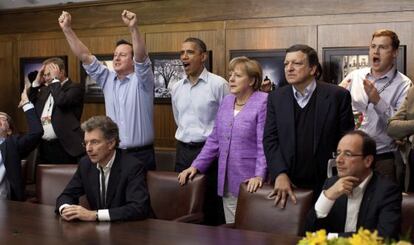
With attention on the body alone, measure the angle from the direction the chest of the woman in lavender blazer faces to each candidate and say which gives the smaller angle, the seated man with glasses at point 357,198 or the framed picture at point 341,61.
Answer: the seated man with glasses

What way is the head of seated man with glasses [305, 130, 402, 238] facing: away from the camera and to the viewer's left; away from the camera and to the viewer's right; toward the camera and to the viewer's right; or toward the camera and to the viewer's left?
toward the camera and to the viewer's left

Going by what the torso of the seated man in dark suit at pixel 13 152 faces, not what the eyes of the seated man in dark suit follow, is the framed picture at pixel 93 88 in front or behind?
behind

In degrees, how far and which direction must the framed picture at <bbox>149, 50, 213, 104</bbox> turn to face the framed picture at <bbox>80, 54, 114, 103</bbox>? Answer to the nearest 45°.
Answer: approximately 135° to its right

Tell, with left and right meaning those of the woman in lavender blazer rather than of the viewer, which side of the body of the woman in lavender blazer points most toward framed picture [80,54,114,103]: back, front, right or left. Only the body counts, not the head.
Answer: right

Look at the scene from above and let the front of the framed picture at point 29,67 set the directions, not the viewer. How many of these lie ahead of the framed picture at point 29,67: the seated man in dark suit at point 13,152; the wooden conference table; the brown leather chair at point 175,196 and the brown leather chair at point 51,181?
4

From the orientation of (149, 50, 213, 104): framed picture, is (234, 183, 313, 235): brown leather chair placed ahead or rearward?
ahead

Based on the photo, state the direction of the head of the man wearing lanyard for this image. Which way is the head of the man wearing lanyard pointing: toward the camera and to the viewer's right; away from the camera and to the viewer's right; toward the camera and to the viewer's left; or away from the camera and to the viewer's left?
toward the camera and to the viewer's left

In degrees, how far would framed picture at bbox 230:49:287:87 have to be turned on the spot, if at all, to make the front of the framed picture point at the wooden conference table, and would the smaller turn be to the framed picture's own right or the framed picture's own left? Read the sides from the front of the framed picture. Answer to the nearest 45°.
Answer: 0° — it already faces it

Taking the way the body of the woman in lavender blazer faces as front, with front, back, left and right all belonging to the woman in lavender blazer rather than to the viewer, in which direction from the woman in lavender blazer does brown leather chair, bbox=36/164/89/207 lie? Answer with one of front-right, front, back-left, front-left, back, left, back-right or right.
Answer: front-right
